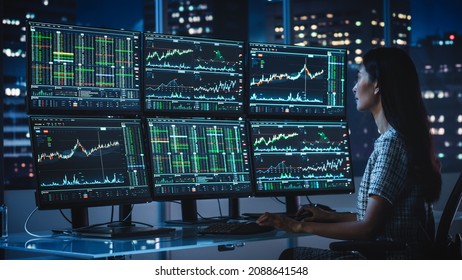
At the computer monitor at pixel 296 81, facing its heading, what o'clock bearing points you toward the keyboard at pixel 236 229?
The keyboard is roughly at 2 o'clock from the computer monitor.

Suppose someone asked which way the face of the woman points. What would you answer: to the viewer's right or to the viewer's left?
to the viewer's left

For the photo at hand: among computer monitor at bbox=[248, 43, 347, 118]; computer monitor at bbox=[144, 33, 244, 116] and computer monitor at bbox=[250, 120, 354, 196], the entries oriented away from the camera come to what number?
0

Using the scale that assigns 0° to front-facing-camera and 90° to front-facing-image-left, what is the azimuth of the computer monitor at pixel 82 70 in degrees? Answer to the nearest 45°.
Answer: approximately 315°

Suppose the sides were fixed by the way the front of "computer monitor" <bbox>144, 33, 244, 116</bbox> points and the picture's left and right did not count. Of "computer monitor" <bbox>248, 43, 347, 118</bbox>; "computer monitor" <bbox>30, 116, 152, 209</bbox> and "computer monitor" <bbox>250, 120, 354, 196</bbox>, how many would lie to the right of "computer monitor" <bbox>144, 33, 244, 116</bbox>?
1

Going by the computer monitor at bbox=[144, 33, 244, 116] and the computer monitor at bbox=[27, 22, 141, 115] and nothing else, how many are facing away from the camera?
0

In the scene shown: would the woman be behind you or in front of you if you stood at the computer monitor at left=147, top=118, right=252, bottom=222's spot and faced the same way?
in front

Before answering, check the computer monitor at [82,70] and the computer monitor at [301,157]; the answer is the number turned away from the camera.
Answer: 0

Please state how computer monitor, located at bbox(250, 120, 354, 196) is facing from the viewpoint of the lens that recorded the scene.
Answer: facing the viewer and to the right of the viewer

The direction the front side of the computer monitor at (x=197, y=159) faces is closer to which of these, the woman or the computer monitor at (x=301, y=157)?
the woman

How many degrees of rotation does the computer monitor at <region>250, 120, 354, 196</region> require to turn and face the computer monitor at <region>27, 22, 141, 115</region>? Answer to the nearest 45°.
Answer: approximately 90° to its right

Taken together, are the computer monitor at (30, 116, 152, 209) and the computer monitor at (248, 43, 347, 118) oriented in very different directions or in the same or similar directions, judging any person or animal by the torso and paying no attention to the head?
same or similar directions

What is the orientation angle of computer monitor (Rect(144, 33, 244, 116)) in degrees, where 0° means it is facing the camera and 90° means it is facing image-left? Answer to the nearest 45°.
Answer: approximately 315°
